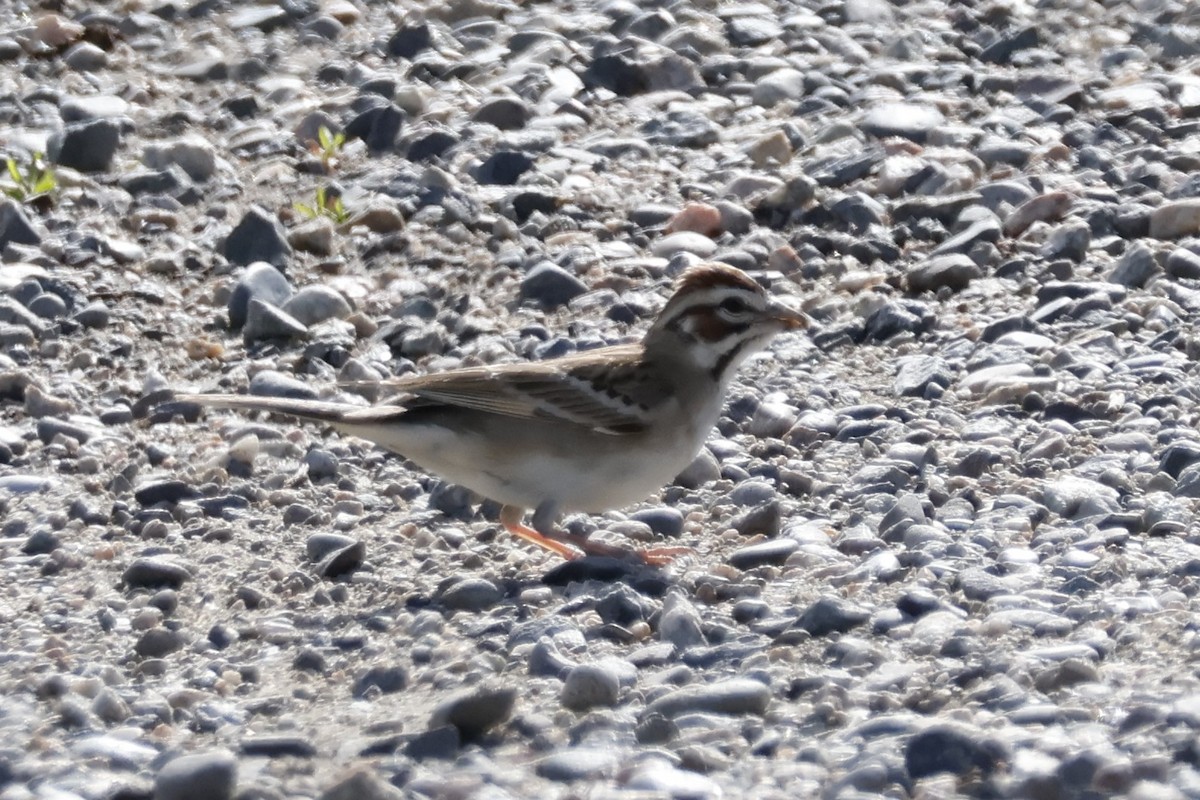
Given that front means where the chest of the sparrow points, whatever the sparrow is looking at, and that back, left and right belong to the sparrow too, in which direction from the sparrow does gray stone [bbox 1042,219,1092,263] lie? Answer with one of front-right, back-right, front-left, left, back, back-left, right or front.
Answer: front-left

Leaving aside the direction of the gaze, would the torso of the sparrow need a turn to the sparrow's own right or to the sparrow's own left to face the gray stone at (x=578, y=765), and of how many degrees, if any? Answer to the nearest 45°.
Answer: approximately 90° to the sparrow's own right

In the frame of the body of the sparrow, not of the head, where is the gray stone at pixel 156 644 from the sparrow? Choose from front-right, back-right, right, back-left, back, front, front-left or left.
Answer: back-right

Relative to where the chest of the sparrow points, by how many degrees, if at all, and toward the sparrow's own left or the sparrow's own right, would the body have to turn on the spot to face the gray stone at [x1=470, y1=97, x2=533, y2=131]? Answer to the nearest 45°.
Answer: approximately 90° to the sparrow's own left

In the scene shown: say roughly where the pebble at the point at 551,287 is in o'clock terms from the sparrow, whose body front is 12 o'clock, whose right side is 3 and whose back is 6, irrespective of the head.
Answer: The pebble is roughly at 9 o'clock from the sparrow.

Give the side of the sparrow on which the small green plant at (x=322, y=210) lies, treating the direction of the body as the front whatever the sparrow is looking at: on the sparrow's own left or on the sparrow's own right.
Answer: on the sparrow's own left

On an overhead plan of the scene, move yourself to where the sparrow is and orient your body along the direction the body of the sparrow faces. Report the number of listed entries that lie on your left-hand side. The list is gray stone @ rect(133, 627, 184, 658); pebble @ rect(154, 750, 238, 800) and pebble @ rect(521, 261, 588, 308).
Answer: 1

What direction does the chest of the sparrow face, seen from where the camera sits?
to the viewer's right

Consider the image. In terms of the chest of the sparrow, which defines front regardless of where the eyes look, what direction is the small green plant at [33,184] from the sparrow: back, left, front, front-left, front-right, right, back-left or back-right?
back-left

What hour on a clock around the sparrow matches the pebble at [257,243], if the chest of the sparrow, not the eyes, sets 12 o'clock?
The pebble is roughly at 8 o'clock from the sparrow.

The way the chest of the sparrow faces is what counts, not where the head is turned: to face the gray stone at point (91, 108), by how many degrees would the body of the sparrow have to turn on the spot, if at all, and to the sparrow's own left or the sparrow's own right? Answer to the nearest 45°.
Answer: approximately 135° to the sparrow's own left

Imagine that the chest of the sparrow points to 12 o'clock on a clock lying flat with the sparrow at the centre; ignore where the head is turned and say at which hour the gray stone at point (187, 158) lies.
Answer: The gray stone is roughly at 8 o'clock from the sparrow.

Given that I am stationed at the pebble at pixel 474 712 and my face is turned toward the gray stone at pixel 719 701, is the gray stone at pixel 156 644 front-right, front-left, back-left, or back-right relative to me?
back-left

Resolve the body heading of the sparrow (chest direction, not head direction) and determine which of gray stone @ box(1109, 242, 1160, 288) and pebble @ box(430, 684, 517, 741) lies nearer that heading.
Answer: the gray stone

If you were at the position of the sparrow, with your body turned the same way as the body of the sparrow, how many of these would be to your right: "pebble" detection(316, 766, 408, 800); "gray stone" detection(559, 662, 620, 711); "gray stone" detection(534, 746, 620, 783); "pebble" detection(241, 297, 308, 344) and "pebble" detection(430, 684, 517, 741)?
4

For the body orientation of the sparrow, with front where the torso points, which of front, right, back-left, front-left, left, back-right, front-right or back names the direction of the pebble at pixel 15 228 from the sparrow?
back-left
